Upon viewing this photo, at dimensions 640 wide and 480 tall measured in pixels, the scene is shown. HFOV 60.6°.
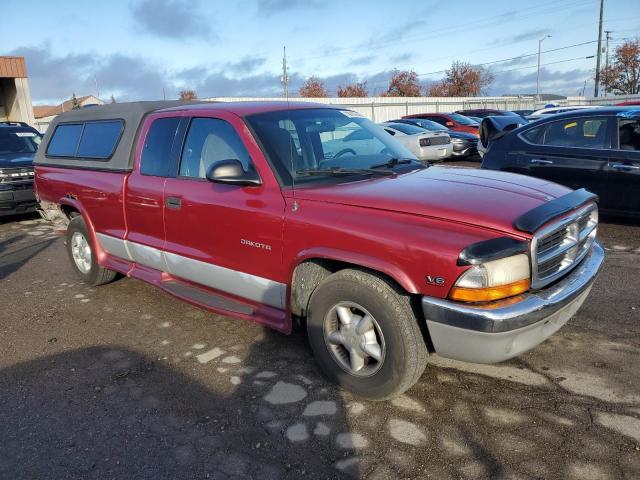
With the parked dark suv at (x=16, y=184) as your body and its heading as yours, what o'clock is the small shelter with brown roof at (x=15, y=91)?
The small shelter with brown roof is roughly at 6 o'clock from the parked dark suv.

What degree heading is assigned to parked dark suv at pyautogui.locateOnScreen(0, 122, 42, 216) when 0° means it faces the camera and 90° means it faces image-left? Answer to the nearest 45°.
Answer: approximately 0°

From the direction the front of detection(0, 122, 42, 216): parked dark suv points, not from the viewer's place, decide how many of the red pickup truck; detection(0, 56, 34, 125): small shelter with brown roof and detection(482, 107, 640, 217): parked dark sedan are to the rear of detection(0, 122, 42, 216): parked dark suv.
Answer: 1

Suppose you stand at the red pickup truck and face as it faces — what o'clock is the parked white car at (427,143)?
The parked white car is roughly at 8 o'clock from the red pickup truck.

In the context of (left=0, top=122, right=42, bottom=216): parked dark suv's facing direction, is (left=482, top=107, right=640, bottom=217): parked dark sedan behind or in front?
in front

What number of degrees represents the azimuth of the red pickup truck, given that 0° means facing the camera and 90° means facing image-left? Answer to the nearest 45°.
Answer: approximately 315°

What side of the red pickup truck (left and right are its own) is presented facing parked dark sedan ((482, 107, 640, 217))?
left

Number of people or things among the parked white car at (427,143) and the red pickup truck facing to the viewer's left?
0
